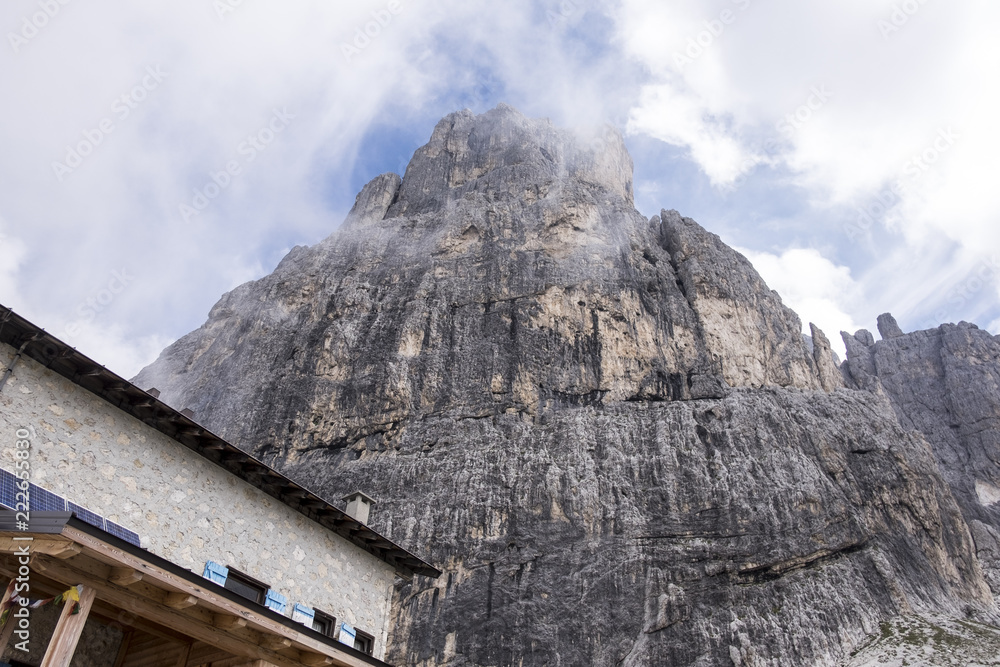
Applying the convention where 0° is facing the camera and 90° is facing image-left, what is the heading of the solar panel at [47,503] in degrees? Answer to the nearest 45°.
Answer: approximately 315°

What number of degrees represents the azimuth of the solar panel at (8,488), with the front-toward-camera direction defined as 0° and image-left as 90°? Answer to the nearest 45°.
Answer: approximately 315°

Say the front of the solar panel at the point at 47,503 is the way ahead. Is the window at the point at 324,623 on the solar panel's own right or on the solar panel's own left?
on the solar panel's own left

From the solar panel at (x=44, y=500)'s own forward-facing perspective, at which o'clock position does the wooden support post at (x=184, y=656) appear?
The wooden support post is roughly at 10 o'clock from the solar panel.

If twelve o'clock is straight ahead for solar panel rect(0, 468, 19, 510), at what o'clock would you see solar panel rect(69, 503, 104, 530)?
solar panel rect(69, 503, 104, 530) is roughly at 10 o'clock from solar panel rect(0, 468, 19, 510).

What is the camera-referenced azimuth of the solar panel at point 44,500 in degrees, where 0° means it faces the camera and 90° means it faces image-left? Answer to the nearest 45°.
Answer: approximately 315°
